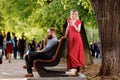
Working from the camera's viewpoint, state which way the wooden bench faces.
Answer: facing to the left of the viewer

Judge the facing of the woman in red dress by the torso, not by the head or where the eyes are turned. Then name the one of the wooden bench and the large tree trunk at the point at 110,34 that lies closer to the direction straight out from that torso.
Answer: the wooden bench

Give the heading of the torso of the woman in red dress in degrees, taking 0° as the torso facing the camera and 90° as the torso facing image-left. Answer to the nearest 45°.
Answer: approximately 45°

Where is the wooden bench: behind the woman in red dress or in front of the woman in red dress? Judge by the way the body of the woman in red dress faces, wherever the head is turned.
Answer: in front

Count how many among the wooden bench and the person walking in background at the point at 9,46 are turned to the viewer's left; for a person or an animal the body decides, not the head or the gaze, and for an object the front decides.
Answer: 1

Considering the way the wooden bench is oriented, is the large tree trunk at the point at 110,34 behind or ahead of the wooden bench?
behind

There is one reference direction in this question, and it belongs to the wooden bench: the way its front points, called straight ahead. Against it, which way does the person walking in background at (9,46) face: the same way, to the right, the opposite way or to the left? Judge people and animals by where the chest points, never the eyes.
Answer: to the right

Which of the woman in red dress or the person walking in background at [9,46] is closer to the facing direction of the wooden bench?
the person walking in background

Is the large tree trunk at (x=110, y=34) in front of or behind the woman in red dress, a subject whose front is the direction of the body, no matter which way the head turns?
behind
